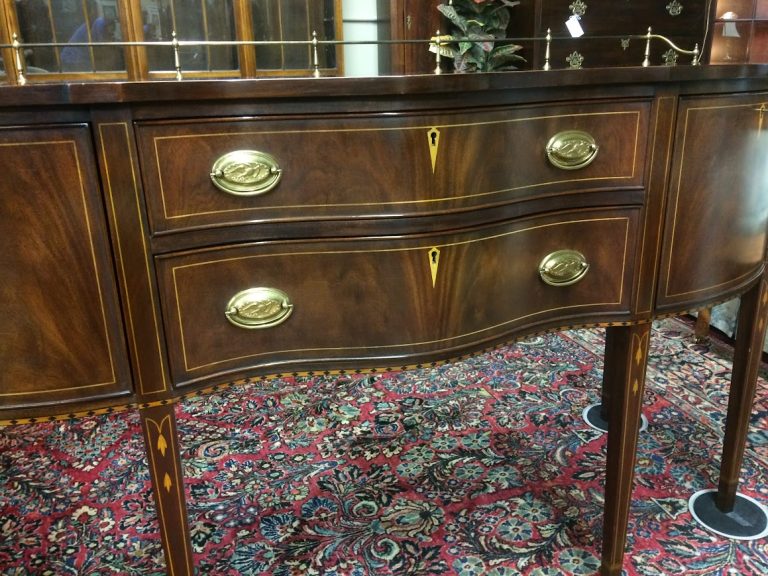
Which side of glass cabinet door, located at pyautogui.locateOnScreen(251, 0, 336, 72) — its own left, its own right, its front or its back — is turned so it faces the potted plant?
left

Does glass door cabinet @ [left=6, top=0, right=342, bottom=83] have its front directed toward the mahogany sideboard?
yes

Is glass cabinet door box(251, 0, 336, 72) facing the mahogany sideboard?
yes

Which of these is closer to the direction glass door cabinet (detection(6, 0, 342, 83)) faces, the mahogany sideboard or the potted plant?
the mahogany sideboard

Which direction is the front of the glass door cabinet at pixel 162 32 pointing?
toward the camera

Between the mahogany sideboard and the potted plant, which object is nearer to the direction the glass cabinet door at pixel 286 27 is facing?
the mahogany sideboard

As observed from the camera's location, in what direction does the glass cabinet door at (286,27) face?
facing the viewer

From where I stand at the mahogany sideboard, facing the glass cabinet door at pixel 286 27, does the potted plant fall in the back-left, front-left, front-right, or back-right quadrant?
front-right

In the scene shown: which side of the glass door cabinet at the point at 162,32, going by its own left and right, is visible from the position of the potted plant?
left

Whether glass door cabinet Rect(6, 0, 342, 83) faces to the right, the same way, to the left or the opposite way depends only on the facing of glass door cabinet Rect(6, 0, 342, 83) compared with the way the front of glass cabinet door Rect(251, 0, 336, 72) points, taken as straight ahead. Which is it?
the same way
